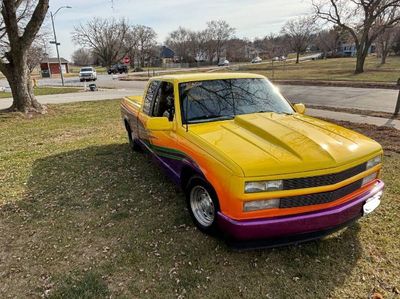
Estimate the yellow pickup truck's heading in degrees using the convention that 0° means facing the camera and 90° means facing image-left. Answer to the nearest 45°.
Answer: approximately 315°

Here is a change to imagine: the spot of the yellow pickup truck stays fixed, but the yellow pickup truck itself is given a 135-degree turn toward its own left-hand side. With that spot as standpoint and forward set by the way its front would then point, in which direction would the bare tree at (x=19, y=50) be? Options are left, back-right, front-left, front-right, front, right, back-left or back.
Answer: front-left
